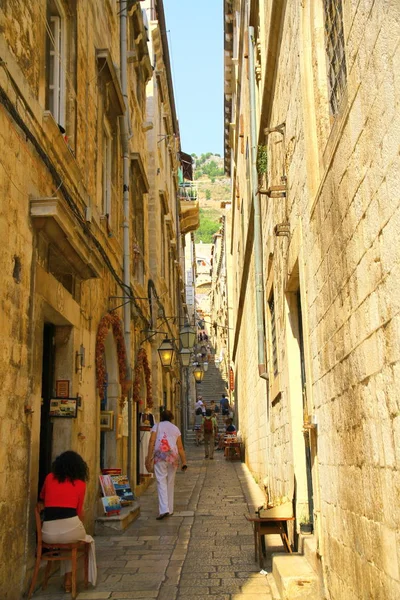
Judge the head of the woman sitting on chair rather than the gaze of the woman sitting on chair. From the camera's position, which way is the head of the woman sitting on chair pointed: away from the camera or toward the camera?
away from the camera

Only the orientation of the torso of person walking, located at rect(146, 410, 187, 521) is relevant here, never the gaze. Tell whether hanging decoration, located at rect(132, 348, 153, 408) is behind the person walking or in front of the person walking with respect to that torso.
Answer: in front

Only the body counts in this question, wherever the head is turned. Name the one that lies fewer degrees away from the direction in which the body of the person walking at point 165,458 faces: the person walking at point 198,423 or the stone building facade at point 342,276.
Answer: the person walking

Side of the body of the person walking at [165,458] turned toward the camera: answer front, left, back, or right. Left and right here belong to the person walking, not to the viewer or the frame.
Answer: back

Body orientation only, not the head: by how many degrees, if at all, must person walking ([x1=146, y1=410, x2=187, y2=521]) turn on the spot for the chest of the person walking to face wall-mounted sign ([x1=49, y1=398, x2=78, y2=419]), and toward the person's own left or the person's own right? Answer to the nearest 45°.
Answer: approximately 135° to the person's own left

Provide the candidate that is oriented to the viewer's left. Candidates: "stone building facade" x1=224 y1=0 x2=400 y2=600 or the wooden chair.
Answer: the stone building facade

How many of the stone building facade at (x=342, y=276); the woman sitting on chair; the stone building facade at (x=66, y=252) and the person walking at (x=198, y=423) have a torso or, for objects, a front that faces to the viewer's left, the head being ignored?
1
